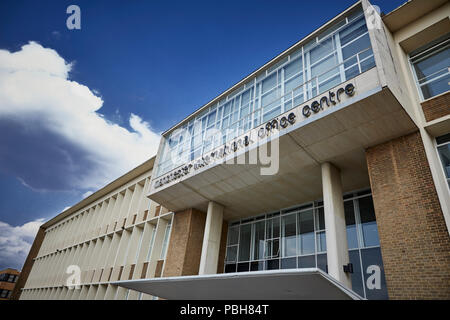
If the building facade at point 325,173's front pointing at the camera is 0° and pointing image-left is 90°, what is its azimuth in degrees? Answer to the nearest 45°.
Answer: approximately 45°
